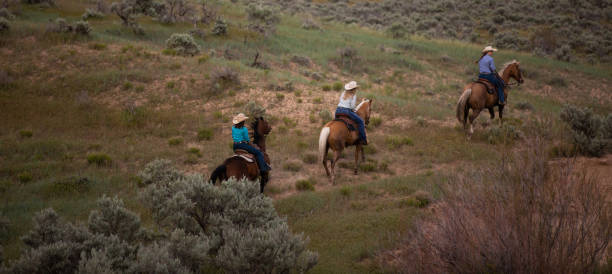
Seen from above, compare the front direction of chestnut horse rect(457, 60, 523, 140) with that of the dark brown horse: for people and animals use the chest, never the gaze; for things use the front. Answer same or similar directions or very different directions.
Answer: same or similar directions

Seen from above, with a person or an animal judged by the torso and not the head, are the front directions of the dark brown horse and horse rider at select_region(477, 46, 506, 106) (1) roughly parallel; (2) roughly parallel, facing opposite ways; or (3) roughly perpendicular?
roughly parallel

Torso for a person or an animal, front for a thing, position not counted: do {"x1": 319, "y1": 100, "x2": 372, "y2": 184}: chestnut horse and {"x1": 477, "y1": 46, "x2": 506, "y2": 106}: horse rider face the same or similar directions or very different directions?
same or similar directions

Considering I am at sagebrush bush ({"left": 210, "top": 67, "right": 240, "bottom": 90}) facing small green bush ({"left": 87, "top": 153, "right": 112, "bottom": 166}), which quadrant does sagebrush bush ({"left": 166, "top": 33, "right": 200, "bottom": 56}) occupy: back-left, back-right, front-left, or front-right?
back-right

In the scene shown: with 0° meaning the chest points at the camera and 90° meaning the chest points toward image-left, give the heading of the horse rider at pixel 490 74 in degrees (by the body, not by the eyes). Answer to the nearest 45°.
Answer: approximately 225°

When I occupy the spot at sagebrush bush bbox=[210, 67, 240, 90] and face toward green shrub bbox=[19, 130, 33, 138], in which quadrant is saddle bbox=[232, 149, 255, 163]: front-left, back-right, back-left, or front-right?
front-left

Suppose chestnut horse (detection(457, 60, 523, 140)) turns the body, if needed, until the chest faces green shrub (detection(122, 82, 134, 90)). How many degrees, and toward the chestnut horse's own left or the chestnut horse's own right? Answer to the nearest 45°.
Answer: approximately 135° to the chestnut horse's own left

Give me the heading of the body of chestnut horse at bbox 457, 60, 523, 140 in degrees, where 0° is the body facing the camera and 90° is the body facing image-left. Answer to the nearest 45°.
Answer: approximately 225°

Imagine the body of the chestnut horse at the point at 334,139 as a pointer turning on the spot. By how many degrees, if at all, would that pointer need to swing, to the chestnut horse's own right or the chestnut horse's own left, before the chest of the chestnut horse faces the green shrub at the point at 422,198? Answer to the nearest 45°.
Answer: approximately 90° to the chestnut horse's own right

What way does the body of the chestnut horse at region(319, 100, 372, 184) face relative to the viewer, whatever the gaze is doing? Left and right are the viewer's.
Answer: facing away from the viewer and to the right of the viewer
